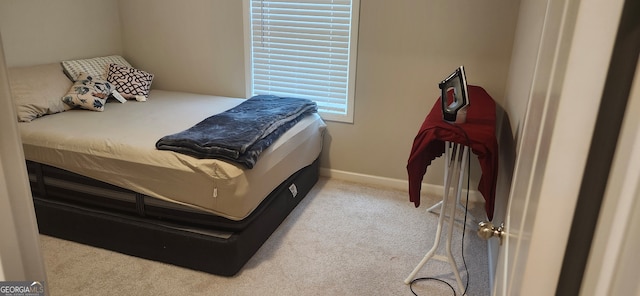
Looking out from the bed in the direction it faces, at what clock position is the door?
The door is roughly at 1 o'clock from the bed.

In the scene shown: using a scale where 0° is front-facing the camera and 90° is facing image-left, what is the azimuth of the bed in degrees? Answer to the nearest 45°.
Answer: approximately 315°

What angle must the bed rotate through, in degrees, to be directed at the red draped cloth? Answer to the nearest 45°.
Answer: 0° — it already faces it
